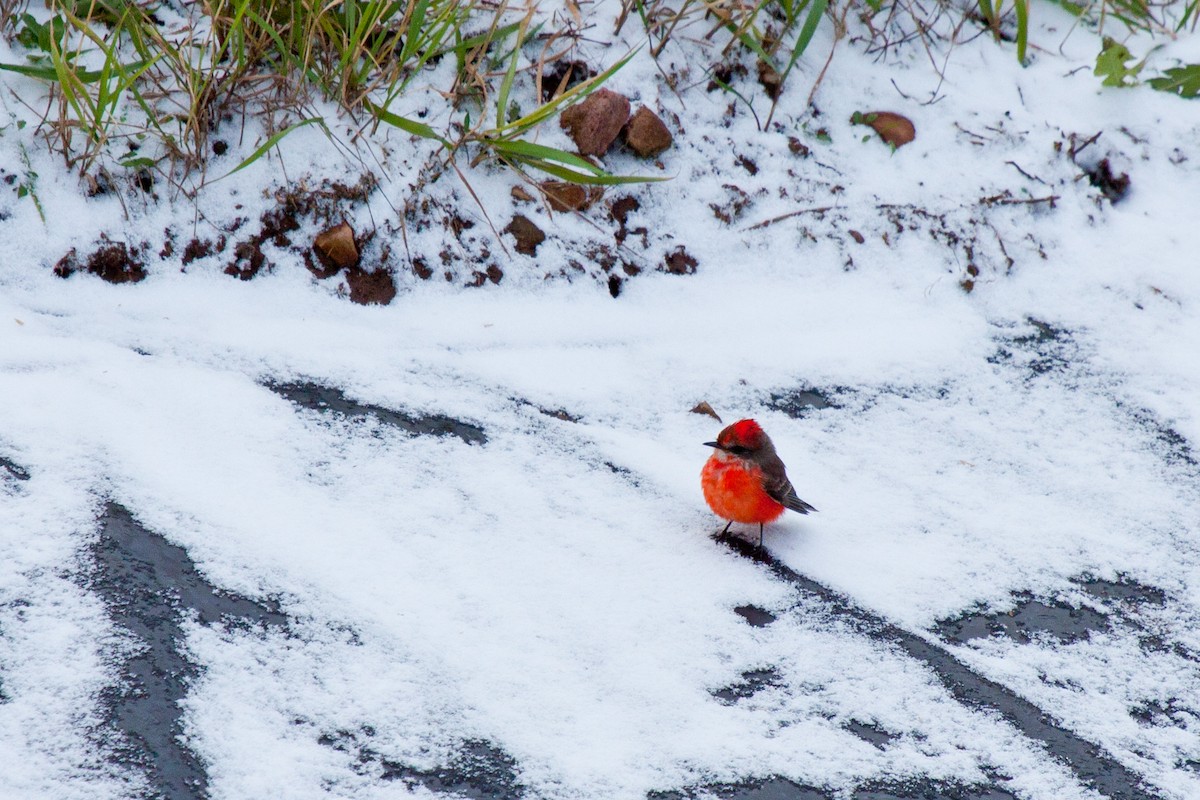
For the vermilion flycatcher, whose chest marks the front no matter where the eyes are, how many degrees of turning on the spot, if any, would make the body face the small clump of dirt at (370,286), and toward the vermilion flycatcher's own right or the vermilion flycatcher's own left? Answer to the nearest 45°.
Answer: approximately 90° to the vermilion flycatcher's own right

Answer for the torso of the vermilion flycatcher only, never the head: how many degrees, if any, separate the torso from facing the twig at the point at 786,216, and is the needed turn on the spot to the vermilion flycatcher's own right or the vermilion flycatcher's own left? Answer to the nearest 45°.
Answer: approximately 135° to the vermilion flycatcher's own right

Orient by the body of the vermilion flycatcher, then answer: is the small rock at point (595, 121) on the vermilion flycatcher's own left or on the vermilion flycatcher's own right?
on the vermilion flycatcher's own right

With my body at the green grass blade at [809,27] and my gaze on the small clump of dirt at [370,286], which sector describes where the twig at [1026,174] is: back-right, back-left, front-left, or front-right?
back-left

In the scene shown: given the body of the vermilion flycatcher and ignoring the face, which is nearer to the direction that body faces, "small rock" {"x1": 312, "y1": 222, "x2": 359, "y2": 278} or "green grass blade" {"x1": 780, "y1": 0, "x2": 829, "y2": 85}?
the small rock

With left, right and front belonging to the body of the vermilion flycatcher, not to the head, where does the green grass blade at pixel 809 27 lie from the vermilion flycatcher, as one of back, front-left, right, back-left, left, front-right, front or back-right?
back-right

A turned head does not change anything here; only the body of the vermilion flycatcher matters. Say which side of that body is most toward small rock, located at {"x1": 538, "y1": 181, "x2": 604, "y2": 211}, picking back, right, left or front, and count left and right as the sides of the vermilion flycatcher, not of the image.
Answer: right

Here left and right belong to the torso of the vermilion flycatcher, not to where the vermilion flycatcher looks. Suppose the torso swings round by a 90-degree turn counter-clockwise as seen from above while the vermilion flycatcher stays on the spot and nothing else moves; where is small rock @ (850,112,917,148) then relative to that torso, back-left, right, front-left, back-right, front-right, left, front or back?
back-left

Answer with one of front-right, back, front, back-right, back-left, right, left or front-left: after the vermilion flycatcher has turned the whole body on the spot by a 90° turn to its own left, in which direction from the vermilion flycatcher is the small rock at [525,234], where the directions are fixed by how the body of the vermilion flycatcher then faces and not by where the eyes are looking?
back

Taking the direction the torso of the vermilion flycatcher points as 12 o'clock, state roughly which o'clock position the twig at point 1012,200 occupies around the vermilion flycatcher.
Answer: The twig is roughly at 5 o'clock from the vermilion flycatcher.

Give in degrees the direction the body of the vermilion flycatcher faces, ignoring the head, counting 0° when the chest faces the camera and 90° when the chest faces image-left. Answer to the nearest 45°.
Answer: approximately 45°
